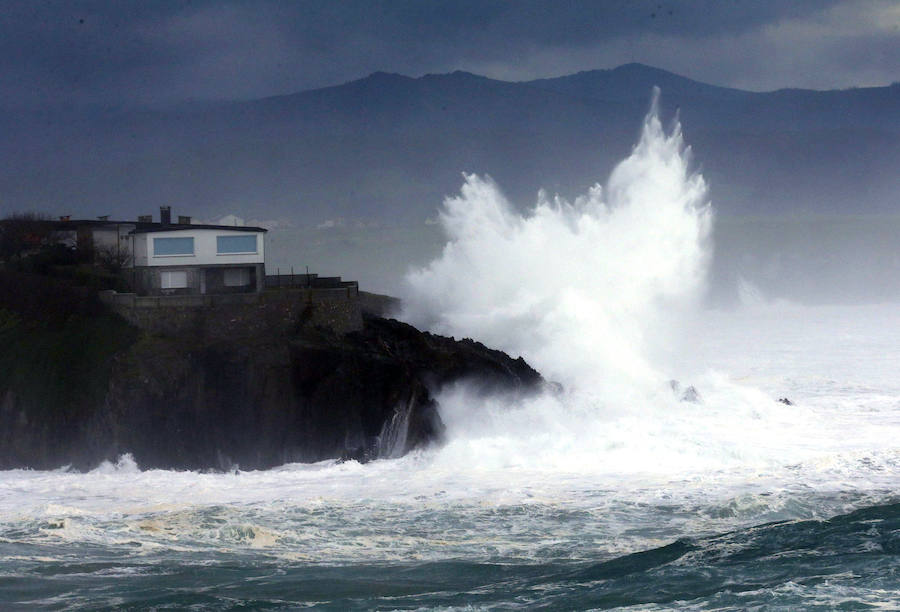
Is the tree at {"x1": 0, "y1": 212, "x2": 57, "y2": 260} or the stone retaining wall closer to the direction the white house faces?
the stone retaining wall

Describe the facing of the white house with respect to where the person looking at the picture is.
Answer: facing the viewer

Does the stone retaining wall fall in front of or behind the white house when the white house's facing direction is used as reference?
in front

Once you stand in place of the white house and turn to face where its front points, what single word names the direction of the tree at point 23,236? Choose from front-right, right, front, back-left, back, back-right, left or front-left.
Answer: back-right
